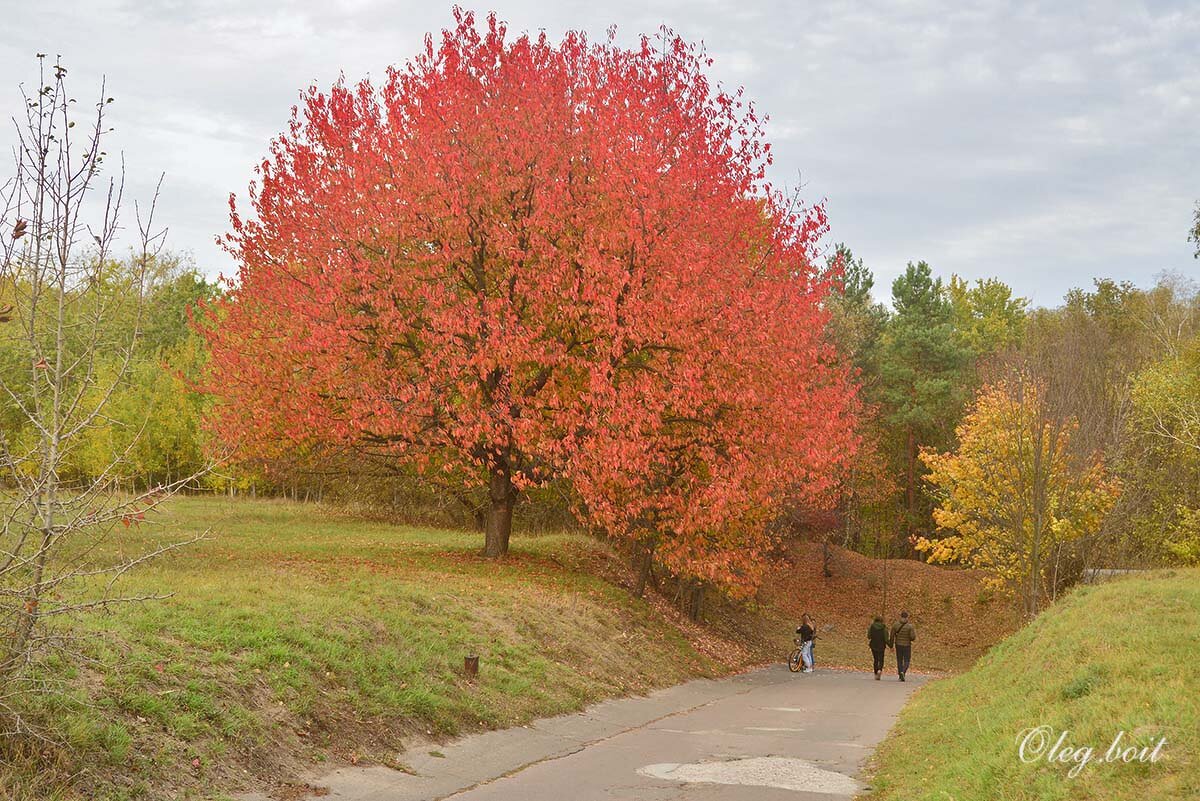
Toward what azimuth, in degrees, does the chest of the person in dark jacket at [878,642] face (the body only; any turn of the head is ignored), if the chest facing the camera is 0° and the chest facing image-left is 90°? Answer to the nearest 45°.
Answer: approximately 180°

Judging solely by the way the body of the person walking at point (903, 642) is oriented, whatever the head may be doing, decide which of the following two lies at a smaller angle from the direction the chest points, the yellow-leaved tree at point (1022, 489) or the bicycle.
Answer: the yellow-leaved tree

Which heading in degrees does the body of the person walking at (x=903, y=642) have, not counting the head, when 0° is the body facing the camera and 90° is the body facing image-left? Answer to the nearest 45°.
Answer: approximately 180°

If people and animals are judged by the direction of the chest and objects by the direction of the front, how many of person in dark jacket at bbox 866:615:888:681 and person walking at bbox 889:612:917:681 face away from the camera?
2

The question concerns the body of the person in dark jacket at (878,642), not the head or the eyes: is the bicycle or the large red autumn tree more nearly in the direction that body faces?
the bicycle

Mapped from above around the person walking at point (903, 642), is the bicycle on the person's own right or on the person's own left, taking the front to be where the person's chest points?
on the person's own left

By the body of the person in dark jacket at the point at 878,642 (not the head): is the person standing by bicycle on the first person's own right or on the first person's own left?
on the first person's own left

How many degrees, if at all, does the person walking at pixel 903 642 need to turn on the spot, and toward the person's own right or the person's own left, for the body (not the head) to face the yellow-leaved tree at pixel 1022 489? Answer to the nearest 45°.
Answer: approximately 45° to the person's own right

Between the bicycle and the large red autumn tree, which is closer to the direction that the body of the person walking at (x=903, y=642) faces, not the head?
the bicycle
